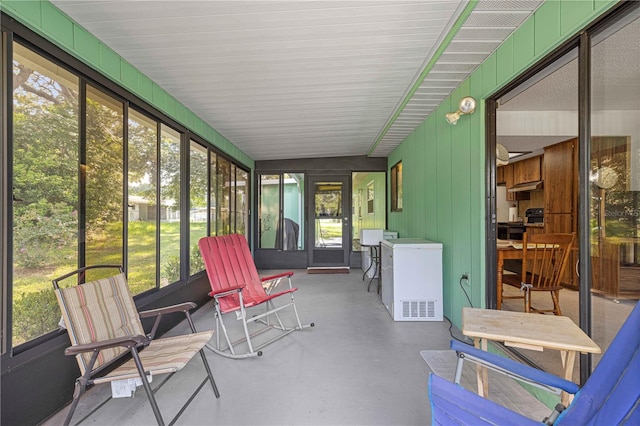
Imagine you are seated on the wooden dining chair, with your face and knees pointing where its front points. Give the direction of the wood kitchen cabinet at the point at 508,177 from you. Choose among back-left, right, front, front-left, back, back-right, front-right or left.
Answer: front-right

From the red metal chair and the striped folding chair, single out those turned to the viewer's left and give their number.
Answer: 0

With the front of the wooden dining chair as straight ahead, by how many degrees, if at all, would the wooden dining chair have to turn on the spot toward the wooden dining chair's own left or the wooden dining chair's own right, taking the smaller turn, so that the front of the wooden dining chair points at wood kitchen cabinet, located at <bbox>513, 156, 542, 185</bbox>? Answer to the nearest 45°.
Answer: approximately 45° to the wooden dining chair's own right

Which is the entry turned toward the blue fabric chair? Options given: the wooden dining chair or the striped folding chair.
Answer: the striped folding chair

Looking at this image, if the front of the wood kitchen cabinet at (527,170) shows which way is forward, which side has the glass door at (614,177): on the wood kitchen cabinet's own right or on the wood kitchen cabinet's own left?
on the wood kitchen cabinet's own left

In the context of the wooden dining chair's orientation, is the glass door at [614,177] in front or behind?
behind

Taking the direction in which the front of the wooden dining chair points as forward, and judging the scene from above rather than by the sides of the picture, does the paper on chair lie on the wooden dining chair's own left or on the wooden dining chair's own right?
on the wooden dining chair's own left

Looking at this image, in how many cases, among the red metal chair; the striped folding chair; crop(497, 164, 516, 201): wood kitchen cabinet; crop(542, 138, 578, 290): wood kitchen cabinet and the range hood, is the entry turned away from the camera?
0

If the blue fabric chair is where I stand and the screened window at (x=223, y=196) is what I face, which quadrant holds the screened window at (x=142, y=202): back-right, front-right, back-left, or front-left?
front-left

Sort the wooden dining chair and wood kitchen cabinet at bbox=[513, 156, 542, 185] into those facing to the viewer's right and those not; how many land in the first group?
0

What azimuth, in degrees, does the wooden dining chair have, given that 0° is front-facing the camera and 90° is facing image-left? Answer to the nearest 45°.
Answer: approximately 135°

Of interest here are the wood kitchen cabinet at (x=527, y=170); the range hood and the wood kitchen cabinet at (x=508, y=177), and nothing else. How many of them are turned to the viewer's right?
0

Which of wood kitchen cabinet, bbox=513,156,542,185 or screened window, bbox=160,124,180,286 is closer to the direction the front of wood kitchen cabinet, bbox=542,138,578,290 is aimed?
the screened window

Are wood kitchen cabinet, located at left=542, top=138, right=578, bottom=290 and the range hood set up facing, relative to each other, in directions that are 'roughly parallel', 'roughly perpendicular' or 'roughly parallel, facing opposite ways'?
roughly parallel

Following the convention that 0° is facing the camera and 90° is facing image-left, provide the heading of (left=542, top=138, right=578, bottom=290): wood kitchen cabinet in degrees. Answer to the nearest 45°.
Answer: approximately 45°

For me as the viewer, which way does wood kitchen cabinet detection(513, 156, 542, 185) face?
facing the viewer and to the left of the viewer
